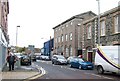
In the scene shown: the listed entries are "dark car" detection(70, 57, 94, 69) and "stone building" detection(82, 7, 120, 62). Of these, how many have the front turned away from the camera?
0

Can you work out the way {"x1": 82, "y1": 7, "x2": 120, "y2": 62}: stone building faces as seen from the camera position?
facing the viewer and to the left of the viewer

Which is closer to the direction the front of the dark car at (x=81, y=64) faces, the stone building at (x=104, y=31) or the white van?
the white van

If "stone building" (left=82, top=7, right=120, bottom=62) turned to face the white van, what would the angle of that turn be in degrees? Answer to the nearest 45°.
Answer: approximately 45° to its left

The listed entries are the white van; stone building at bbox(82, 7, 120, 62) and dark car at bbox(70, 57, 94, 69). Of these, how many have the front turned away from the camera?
0
